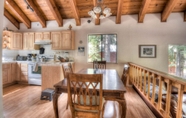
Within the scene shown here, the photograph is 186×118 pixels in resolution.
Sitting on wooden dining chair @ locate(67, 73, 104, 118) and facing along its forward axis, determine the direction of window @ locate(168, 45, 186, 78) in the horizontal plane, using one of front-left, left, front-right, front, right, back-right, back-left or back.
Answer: front-right

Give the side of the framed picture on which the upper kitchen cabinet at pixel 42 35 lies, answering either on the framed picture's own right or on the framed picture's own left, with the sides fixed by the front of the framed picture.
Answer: on the framed picture's own right

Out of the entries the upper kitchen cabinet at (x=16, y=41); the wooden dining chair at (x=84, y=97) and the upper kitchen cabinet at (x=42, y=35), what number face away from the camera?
1

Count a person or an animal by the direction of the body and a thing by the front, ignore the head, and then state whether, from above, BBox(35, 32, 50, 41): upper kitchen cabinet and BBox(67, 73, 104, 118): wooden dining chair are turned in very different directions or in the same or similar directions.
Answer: very different directions

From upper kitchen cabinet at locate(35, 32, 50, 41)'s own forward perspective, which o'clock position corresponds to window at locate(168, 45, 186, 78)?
The window is roughly at 10 o'clock from the upper kitchen cabinet.

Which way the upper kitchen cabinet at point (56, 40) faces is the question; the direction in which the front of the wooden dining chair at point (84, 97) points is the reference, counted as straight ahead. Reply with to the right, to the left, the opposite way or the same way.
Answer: the opposite way

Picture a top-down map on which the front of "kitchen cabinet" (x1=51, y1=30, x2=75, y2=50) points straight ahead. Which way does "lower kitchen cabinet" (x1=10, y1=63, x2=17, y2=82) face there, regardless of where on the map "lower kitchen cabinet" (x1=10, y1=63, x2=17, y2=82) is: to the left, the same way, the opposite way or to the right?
to the left

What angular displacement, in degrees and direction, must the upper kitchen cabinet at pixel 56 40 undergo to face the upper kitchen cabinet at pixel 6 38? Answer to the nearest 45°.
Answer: approximately 90° to its right

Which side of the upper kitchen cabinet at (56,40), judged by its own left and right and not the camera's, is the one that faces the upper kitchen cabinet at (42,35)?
right

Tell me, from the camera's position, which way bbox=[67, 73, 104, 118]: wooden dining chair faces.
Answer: facing away from the viewer

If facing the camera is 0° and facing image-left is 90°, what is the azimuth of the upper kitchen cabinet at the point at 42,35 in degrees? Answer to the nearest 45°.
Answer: approximately 0°

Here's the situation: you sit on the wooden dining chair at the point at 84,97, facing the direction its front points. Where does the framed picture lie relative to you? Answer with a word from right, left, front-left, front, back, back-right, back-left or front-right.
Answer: front-right

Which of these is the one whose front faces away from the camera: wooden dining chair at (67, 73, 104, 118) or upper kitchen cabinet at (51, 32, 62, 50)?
the wooden dining chair

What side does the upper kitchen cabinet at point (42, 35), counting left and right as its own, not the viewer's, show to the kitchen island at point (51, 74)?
front
